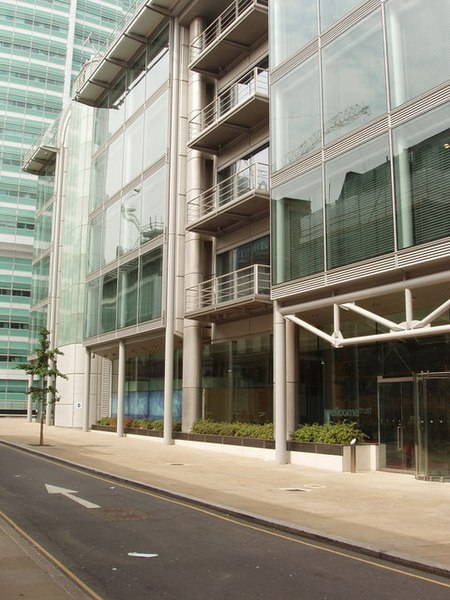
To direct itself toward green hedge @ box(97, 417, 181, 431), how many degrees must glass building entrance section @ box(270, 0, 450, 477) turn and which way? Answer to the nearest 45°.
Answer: approximately 90° to its right

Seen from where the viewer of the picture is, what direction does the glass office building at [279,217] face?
facing the viewer and to the left of the viewer

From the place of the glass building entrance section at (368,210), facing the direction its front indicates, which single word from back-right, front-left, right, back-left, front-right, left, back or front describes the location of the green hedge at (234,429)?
right
